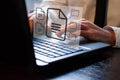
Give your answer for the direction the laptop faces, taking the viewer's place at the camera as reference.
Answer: facing away from the viewer and to the right of the viewer
